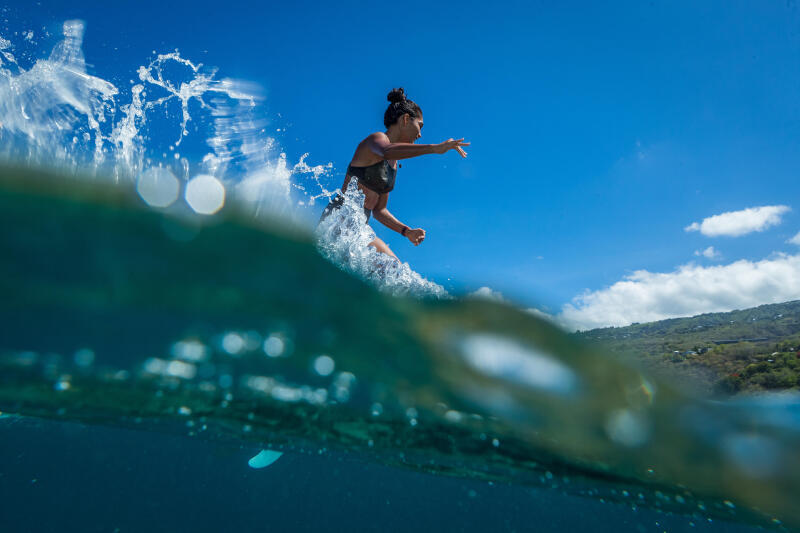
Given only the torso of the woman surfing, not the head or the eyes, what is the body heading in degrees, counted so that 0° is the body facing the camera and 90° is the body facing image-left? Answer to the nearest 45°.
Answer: approximately 270°

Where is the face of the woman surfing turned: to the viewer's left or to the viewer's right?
to the viewer's right
